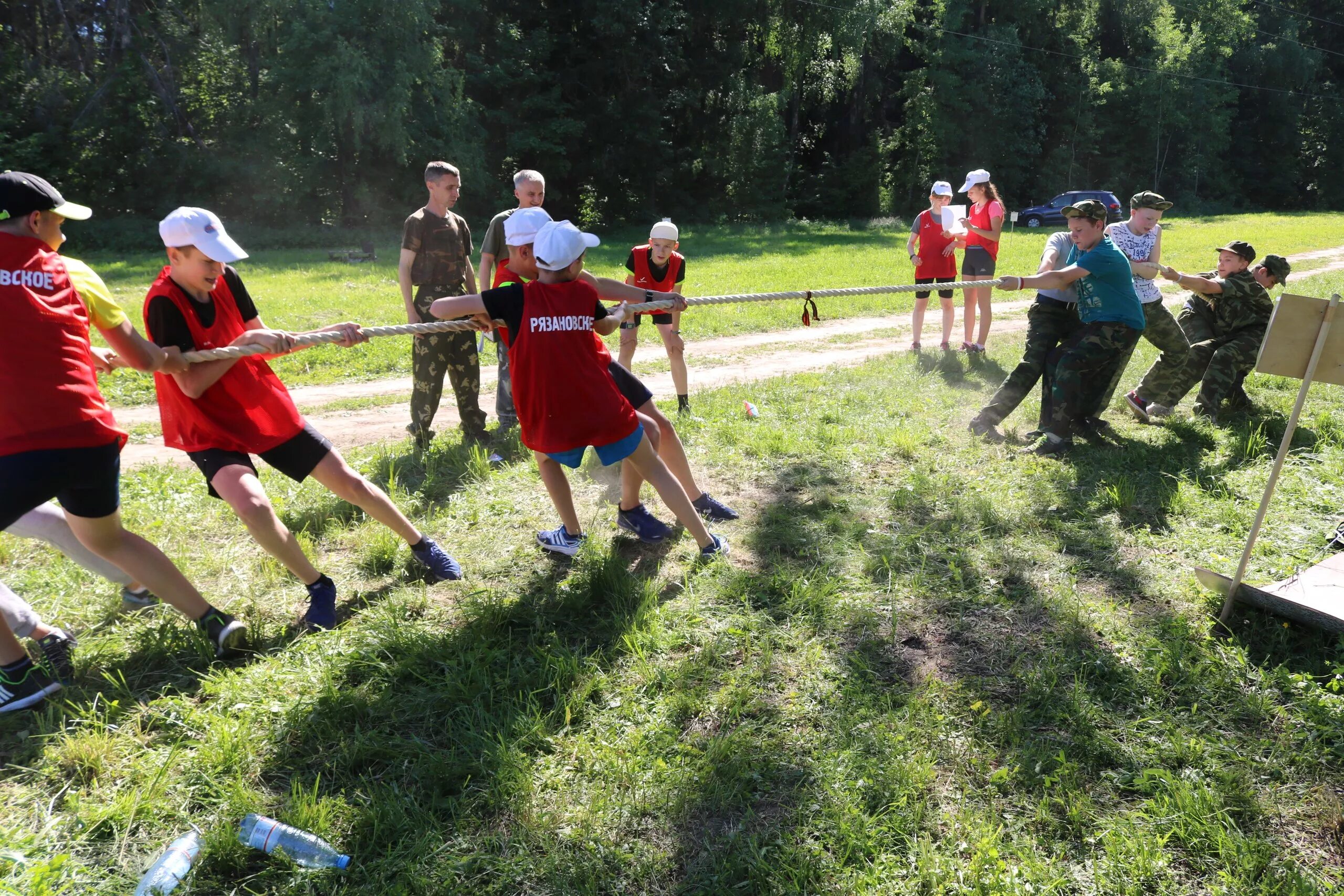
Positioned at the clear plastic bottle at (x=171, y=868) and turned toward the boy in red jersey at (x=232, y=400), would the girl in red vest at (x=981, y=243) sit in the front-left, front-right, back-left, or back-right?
front-right

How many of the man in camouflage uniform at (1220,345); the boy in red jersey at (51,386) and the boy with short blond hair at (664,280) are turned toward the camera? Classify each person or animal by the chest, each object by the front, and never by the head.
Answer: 1

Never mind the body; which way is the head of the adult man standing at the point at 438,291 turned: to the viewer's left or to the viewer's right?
to the viewer's right

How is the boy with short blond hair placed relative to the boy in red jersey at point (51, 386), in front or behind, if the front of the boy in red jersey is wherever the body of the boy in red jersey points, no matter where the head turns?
in front

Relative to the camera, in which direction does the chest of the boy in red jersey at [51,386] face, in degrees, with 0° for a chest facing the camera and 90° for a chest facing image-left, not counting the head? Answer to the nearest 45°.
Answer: approximately 225°

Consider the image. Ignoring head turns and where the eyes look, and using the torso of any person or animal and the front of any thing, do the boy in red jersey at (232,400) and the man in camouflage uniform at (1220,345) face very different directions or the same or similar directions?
very different directions
